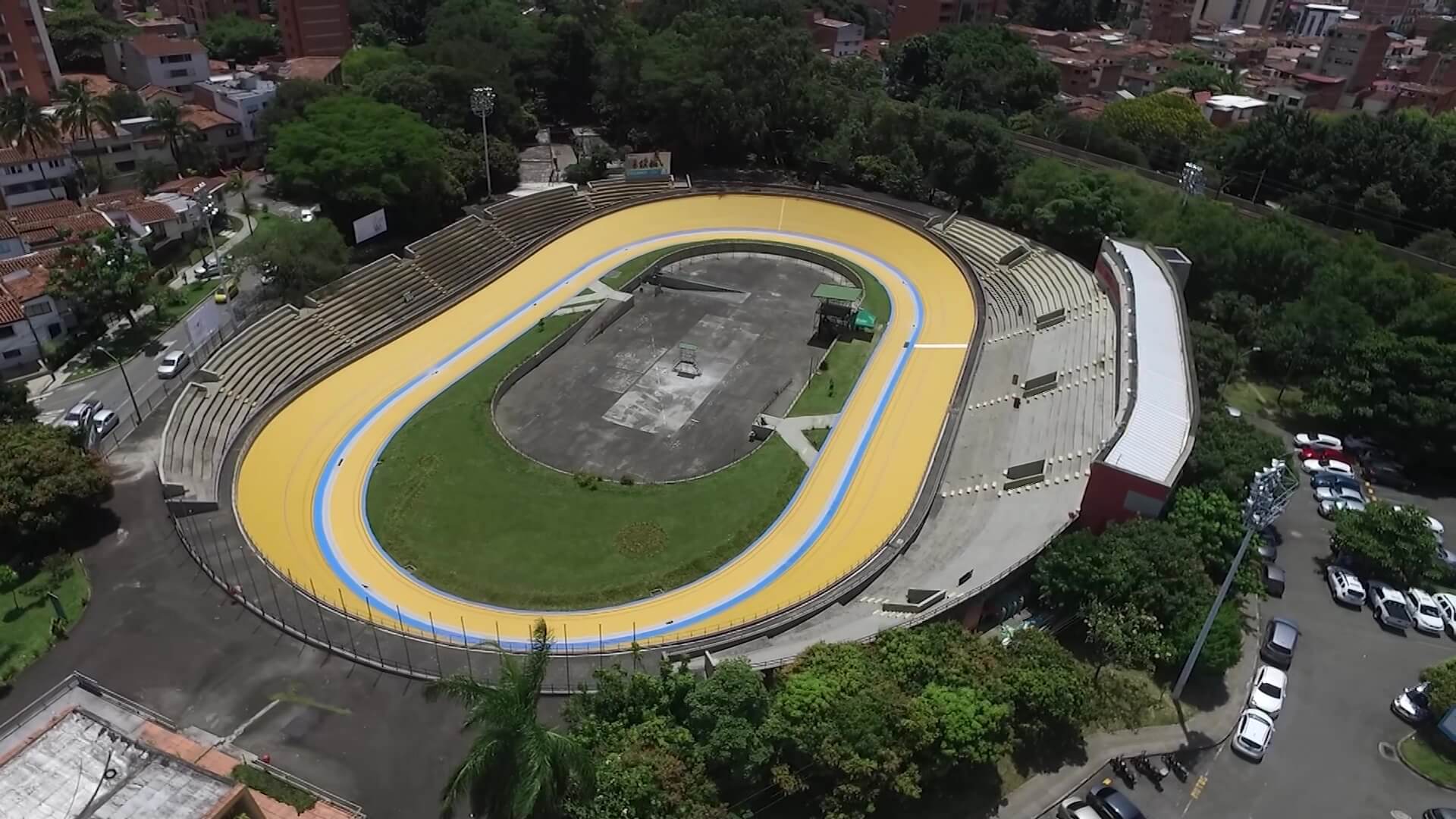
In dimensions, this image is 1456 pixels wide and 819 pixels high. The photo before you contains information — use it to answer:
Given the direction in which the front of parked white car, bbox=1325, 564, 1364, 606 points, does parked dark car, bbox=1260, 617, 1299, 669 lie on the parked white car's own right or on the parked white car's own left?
on the parked white car's own left

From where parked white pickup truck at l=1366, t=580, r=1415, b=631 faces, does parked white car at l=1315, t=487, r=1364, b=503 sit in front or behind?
in front

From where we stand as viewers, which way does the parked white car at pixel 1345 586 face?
facing away from the viewer and to the left of the viewer

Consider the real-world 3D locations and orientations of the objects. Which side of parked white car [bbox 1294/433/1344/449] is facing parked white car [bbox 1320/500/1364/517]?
left

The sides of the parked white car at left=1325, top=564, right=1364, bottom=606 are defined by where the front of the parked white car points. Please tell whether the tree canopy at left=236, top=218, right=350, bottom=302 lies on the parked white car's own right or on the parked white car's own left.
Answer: on the parked white car's own left

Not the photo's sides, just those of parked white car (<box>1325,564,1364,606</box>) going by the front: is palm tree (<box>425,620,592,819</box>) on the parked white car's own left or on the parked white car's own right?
on the parked white car's own left

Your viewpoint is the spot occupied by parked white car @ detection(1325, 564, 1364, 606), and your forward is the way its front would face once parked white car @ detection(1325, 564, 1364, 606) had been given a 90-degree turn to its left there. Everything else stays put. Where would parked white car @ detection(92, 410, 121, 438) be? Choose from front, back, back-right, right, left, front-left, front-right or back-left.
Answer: front

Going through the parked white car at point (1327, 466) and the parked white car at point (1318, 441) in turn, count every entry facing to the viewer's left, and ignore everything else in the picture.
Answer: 2

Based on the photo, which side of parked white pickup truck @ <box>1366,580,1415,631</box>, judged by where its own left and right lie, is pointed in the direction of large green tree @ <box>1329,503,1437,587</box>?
front

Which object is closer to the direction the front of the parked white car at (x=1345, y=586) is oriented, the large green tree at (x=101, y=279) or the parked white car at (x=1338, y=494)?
the parked white car

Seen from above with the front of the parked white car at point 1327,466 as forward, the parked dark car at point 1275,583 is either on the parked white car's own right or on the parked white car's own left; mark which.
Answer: on the parked white car's own left

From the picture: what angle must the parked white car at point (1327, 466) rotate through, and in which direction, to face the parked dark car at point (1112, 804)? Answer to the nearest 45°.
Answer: approximately 90° to its left

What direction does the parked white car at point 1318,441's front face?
to the viewer's left

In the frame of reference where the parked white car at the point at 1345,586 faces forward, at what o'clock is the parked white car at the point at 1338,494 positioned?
the parked white car at the point at 1338,494 is roughly at 1 o'clock from the parked white car at the point at 1345,586.
